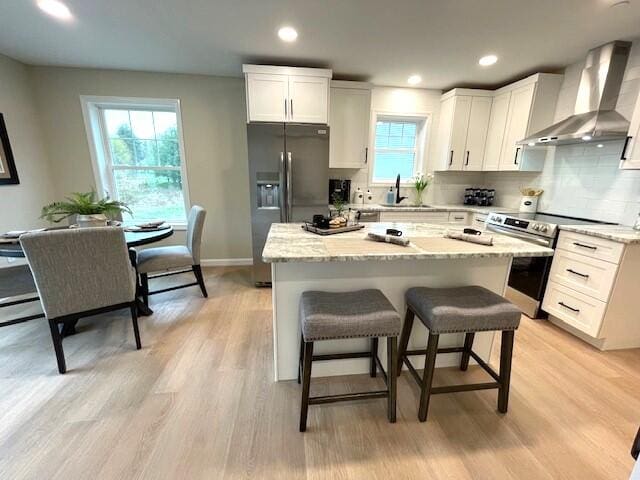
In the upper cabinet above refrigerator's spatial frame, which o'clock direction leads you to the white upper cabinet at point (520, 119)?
The white upper cabinet is roughly at 9 o'clock from the upper cabinet above refrigerator.

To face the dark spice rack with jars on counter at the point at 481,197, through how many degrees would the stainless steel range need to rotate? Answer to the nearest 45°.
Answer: approximately 90° to its right

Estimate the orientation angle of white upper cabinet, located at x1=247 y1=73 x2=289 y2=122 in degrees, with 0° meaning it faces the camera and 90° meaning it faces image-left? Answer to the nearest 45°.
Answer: approximately 0°

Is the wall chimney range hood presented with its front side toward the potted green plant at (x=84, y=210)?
yes

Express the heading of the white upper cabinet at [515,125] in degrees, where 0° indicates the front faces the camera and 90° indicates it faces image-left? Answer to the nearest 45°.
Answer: approximately 45°

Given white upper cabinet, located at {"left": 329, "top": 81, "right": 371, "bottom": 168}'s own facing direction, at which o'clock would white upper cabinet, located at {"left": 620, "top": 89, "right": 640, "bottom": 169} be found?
white upper cabinet, located at {"left": 620, "top": 89, "right": 640, "bottom": 169} is roughly at 10 o'clock from white upper cabinet, located at {"left": 329, "top": 81, "right": 371, "bottom": 168}.

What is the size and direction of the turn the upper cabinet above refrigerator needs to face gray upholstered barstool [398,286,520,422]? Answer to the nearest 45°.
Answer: approximately 45° to its left

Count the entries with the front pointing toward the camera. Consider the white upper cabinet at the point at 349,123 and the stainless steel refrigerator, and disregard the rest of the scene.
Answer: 2
